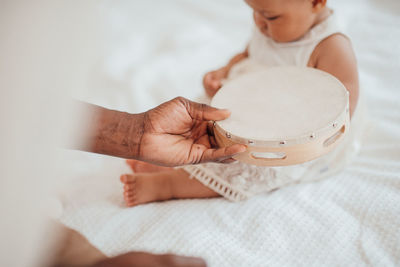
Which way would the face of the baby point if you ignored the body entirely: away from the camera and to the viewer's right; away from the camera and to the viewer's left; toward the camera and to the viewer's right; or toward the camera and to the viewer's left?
toward the camera and to the viewer's left

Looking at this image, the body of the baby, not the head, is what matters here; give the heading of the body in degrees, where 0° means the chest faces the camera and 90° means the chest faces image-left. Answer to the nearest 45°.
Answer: approximately 45°
